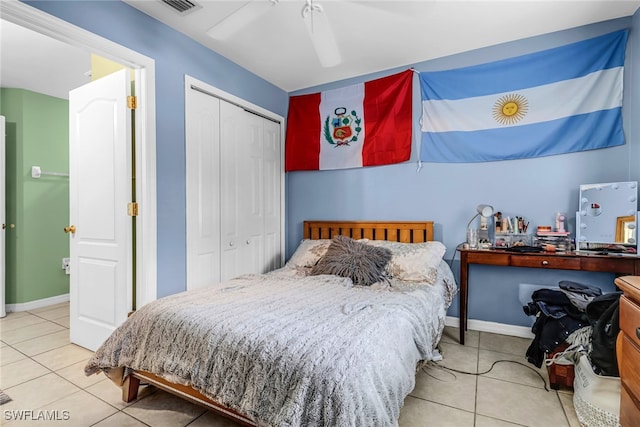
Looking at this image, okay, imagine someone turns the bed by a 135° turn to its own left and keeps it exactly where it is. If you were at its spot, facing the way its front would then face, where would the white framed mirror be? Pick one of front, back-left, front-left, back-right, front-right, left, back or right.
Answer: front

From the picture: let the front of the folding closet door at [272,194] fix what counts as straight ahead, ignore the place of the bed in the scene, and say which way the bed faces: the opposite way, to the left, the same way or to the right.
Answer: to the right

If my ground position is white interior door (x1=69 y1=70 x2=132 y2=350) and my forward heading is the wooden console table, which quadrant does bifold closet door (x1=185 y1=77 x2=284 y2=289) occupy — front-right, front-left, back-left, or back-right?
front-left

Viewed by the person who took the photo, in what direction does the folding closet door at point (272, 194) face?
facing the viewer and to the right of the viewer

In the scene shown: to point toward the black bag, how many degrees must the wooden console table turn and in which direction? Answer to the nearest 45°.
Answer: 0° — it already faces it

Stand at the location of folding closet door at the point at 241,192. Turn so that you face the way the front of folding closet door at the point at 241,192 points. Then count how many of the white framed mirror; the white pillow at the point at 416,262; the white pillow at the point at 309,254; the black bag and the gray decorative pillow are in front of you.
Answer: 5

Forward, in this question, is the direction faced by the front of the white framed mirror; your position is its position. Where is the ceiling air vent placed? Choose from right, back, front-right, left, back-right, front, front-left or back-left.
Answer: front-right

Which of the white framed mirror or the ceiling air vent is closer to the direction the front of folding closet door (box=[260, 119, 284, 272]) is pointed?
the white framed mirror

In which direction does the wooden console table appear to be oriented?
toward the camera

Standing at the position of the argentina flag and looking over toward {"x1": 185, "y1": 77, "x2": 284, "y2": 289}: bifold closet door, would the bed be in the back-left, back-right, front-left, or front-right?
front-left

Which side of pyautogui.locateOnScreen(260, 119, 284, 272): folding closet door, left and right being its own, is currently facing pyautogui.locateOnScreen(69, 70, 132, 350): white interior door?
right

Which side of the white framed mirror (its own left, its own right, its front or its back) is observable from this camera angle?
front

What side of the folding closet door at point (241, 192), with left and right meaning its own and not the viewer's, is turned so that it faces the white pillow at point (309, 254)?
front

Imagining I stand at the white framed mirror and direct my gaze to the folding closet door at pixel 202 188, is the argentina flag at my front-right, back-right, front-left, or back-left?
front-right
